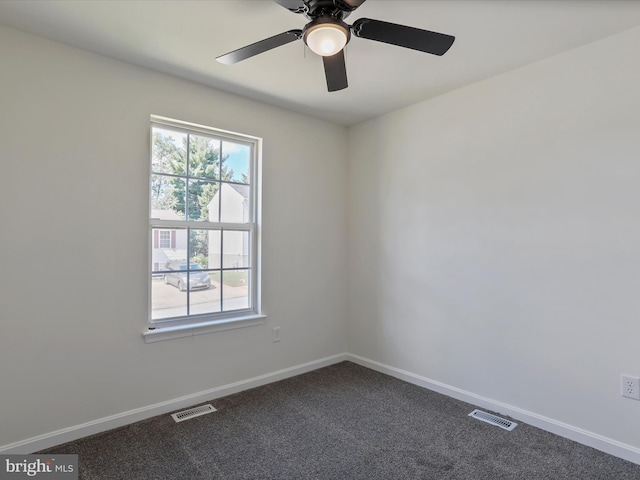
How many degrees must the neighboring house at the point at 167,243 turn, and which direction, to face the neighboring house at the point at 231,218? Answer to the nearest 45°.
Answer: approximately 90° to its left

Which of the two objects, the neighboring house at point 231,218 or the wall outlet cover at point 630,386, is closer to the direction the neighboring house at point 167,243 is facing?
the wall outlet cover

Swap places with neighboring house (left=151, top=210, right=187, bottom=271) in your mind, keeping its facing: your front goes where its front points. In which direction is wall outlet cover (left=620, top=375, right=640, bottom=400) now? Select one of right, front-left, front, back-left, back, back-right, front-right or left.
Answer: front-left

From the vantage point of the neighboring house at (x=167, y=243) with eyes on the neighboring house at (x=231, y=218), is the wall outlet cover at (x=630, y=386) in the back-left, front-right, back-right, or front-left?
front-right

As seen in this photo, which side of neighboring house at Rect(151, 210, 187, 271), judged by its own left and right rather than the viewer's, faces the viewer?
front

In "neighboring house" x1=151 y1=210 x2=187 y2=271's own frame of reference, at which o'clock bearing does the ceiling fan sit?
The ceiling fan is roughly at 11 o'clock from the neighboring house.

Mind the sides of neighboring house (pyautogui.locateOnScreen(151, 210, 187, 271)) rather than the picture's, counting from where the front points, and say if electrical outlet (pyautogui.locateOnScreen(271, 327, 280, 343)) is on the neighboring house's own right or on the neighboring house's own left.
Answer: on the neighboring house's own left
